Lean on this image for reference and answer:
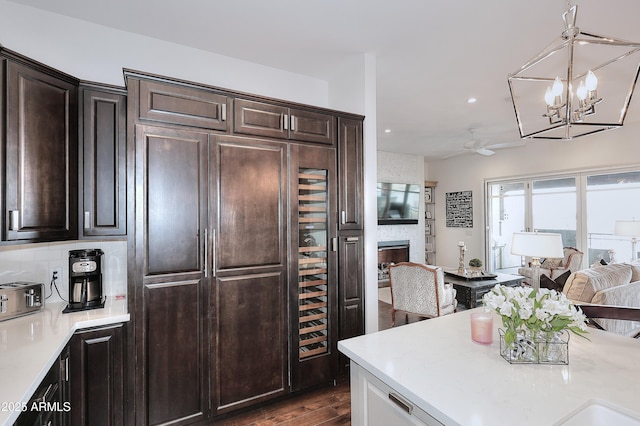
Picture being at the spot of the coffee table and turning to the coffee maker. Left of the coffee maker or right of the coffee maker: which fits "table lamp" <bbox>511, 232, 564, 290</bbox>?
left

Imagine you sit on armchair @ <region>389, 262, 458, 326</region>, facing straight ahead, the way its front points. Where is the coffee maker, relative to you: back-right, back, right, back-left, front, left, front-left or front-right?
back

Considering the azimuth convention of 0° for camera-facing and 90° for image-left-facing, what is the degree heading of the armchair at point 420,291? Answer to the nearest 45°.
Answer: approximately 225°

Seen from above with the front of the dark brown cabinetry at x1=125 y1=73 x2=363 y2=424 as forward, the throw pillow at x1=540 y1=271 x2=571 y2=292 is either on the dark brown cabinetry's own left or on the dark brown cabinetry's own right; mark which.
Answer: on the dark brown cabinetry's own left

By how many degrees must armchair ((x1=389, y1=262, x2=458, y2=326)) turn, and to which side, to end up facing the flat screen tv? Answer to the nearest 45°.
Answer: approximately 45° to its left

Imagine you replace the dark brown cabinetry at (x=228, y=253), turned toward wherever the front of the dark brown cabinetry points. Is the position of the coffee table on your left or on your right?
on your left

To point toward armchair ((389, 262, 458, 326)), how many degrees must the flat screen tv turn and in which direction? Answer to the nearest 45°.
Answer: approximately 45° to its right

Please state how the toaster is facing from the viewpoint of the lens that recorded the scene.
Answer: facing the viewer and to the right of the viewer

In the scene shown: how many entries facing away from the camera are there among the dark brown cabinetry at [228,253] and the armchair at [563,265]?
0

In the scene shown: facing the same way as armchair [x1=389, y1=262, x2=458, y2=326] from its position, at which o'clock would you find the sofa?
The sofa is roughly at 2 o'clock from the armchair.

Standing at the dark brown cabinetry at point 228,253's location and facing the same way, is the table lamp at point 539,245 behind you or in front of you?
in front

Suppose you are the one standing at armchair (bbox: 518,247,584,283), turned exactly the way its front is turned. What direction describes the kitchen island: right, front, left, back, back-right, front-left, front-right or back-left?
front-left

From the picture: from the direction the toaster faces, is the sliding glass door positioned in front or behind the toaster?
in front

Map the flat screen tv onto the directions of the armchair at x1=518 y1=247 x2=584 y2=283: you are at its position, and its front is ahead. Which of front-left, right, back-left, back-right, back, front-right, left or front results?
front-right

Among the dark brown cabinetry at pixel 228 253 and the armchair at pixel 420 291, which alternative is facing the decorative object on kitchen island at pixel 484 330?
the dark brown cabinetry
